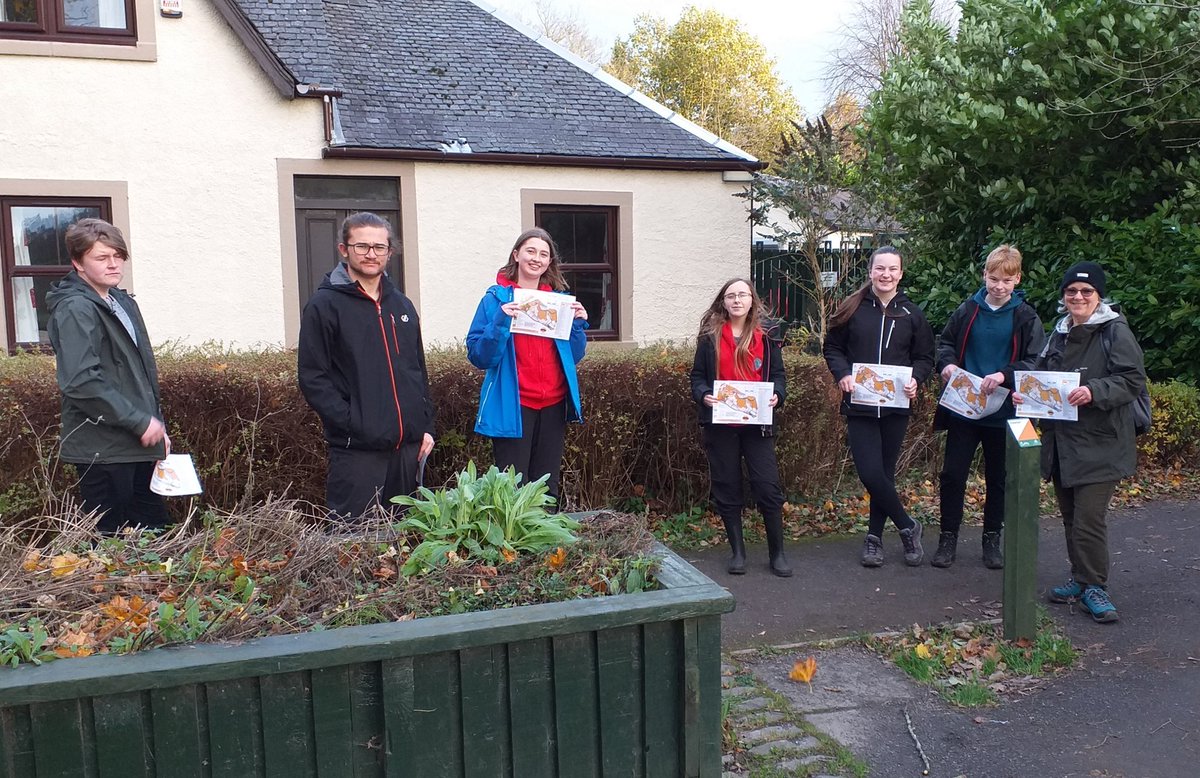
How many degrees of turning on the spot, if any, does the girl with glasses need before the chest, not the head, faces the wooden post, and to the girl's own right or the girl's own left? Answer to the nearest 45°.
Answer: approximately 45° to the girl's own left

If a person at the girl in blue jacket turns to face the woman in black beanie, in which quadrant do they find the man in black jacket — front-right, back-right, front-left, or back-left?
back-right

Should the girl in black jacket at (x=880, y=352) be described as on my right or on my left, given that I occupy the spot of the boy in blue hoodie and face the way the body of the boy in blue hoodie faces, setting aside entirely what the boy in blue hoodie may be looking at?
on my right

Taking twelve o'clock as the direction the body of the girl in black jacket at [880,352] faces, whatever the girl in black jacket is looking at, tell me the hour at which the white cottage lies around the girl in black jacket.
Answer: The white cottage is roughly at 4 o'clock from the girl in black jacket.

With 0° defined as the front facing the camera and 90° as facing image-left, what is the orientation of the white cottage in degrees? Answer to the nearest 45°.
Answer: approximately 0°

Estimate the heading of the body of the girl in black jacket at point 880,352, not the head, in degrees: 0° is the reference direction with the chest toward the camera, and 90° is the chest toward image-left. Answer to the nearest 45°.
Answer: approximately 0°

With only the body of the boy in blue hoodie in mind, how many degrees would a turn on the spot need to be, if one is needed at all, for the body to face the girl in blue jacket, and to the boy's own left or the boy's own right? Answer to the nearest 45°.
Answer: approximately 45° to the boy's own right

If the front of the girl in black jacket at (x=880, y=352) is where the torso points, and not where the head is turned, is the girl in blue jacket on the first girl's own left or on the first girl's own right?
on the first girl's own right
